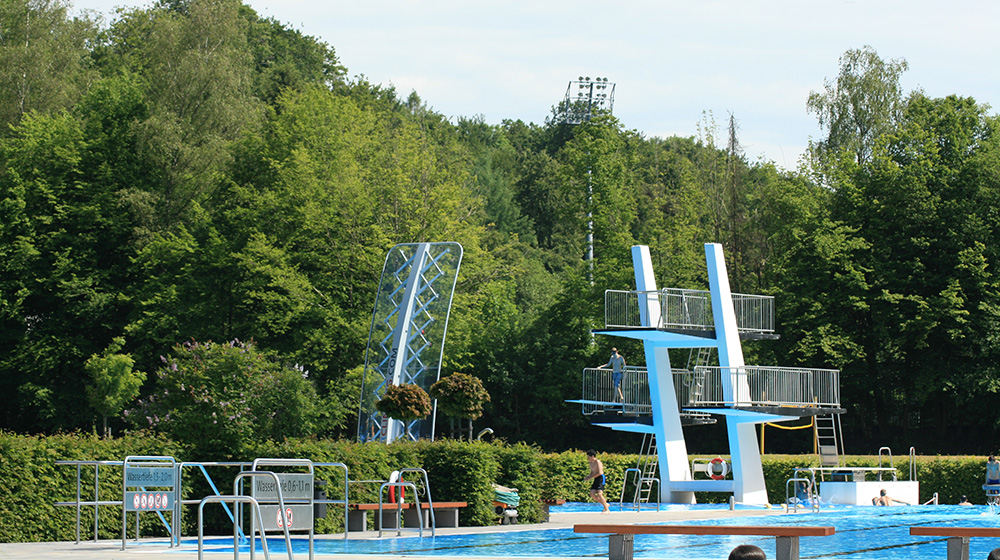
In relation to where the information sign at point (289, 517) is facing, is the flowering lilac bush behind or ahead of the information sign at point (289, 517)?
behind

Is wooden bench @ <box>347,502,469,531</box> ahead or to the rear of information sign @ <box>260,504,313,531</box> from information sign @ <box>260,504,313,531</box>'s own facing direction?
to the rear

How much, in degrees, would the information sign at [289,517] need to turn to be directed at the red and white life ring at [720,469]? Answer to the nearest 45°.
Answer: approximately 135° to its left

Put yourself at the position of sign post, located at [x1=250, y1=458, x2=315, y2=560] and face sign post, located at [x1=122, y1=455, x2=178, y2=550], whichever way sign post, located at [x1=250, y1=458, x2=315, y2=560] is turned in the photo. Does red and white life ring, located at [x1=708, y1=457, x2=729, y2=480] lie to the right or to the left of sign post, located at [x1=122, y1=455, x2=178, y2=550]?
right

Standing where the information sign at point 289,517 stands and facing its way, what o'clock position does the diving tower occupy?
The diving tower is roughly at 7 o'clock from the information sign.

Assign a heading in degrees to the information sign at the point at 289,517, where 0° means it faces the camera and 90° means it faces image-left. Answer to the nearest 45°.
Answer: approximately 0°

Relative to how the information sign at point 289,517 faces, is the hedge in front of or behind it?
behind

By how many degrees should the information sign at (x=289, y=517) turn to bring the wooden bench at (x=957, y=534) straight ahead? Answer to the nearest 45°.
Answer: approximately 90° to its left

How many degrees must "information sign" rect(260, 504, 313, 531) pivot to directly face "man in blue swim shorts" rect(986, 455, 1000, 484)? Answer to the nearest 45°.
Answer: approximately 135° to its left

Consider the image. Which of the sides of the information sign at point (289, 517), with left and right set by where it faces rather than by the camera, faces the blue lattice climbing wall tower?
back

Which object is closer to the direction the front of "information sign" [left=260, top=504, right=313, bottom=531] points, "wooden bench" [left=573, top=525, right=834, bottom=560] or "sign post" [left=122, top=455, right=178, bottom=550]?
the wooden bench
